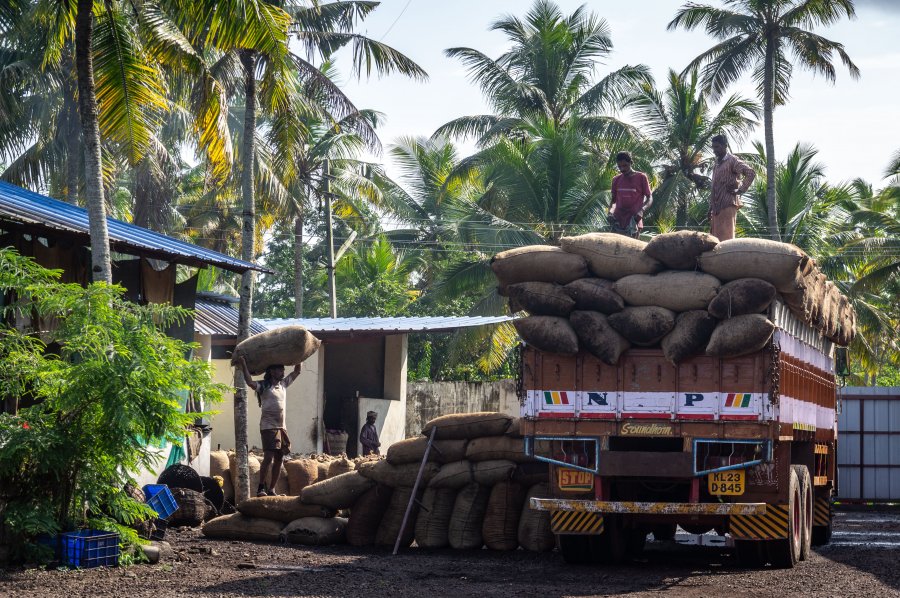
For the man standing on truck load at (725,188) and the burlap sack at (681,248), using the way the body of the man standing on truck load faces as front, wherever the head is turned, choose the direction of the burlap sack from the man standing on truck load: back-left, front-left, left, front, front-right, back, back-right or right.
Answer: front-left

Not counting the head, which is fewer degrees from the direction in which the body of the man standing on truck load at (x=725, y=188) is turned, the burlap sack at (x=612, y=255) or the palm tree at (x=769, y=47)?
the burlap sack

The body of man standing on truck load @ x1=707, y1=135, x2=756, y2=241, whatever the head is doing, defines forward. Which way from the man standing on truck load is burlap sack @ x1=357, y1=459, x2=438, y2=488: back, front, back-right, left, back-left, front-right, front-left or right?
front-right

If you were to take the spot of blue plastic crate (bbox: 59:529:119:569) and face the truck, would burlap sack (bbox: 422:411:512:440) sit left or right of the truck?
left

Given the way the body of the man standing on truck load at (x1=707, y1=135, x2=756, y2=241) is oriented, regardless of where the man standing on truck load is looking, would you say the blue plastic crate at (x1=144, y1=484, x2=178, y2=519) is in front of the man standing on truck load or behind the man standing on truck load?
in front

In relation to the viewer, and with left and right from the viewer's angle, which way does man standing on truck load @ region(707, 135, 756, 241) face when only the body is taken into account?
facing the viewer and to the left of the viewer

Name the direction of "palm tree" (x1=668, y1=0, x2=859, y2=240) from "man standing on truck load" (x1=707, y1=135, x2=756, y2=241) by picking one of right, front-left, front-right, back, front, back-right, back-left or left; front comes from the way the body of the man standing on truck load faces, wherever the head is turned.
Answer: back-right
